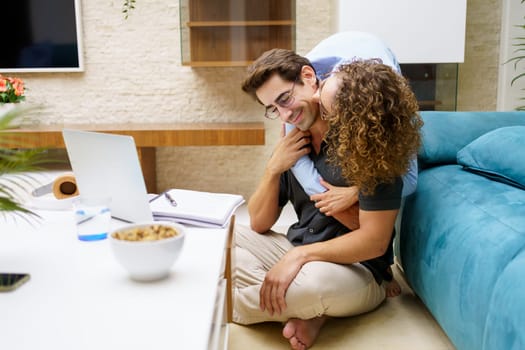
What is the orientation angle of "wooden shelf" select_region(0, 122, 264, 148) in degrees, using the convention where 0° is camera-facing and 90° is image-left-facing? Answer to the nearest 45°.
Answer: approximately 0°

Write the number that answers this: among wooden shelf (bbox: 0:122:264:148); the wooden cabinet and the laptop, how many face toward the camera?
2

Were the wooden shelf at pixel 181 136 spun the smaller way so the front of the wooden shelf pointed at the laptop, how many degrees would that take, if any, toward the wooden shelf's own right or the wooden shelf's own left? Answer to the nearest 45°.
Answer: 0° — it already faces it

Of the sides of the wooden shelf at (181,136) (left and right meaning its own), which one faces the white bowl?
front

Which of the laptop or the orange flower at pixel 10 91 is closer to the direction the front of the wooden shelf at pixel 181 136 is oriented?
the laptop

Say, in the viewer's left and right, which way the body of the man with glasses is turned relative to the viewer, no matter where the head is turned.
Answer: facing the viewer and to the left of the viewer

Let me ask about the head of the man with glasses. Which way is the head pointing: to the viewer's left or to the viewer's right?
to the viewer's left

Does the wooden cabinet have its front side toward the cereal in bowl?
yes

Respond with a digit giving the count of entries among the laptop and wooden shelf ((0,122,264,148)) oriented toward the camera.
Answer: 1

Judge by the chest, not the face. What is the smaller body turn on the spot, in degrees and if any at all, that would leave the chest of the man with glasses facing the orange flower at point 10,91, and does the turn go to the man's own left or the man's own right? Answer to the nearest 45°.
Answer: approximately 90° to the man's own right

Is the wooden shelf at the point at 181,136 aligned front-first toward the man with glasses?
yes
